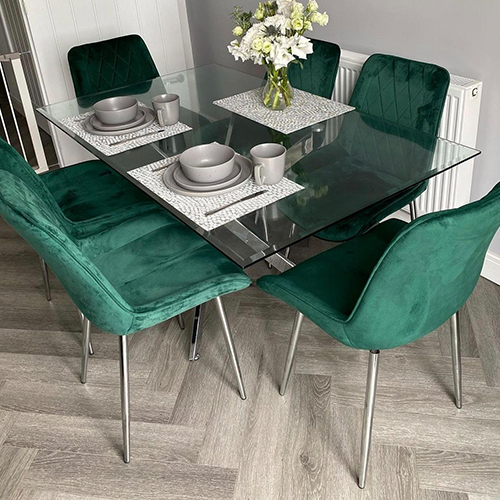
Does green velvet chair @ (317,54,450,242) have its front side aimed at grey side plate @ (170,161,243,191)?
yes

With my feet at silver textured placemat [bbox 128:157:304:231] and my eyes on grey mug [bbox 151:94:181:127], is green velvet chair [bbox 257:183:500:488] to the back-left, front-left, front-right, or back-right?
back-right

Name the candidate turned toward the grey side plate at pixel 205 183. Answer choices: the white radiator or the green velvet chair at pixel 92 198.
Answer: the white radiator

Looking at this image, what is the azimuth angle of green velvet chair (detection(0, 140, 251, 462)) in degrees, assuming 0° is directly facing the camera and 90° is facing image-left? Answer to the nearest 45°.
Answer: approximately 225°

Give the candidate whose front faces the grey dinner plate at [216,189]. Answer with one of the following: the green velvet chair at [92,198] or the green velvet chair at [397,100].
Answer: the green velvet chair at [397,100]

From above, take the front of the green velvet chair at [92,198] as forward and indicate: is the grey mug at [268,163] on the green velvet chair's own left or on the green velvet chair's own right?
on the green velvet chair's own right

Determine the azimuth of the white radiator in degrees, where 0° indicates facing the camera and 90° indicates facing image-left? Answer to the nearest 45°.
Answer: approximately 45°

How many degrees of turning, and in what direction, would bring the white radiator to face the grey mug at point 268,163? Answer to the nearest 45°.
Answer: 0° — it already faces it
